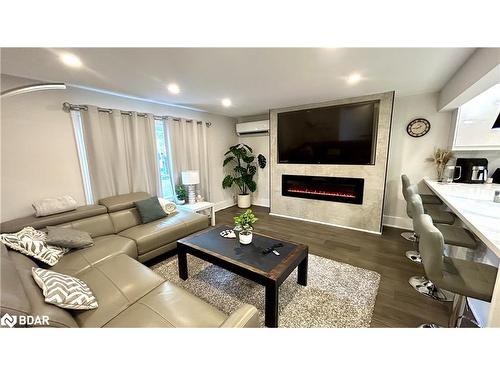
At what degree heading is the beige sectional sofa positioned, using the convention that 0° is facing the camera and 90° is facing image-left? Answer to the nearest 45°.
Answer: approximately 270°

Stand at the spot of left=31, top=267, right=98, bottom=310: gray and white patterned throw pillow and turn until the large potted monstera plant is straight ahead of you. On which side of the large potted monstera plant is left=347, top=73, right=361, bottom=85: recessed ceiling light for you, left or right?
right

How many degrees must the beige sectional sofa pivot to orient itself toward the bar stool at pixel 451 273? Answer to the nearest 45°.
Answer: approximately 45° to its right

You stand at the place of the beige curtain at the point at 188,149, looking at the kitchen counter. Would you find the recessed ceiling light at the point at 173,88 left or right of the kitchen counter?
right

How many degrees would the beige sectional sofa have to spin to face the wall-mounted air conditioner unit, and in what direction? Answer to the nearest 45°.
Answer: approximately 45° to its left

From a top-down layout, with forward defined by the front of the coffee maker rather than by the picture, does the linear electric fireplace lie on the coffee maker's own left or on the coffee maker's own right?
on the coffee maker's own right

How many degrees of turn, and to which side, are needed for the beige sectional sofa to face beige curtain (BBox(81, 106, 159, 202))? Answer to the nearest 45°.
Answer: approximately 90° to its left

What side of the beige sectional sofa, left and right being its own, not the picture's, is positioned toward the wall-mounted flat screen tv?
front
